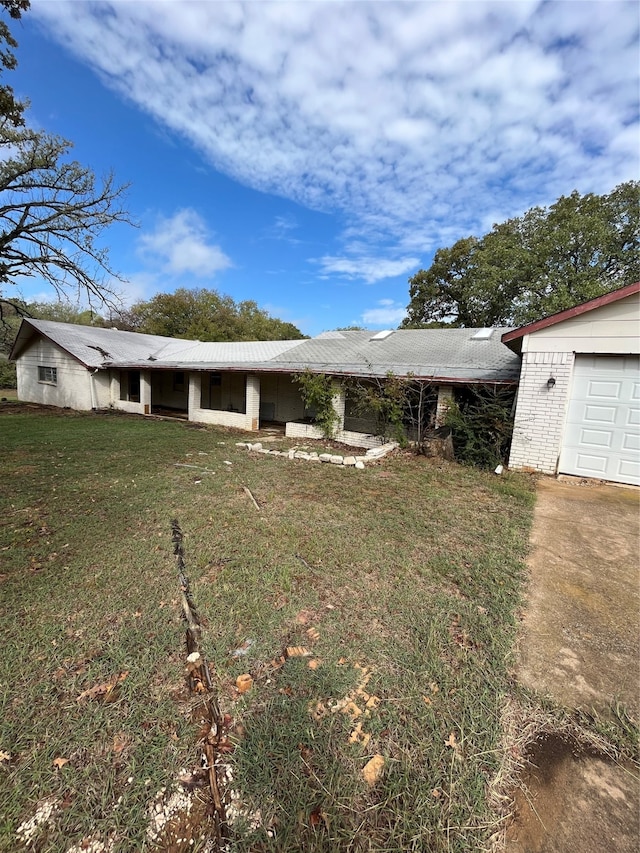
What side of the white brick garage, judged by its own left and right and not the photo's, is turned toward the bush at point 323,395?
right

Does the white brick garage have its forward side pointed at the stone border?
no

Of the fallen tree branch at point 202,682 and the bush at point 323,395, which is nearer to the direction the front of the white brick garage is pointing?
the fallen tree branch

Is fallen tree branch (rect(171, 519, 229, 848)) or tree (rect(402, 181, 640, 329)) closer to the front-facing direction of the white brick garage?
the fallen tree branch

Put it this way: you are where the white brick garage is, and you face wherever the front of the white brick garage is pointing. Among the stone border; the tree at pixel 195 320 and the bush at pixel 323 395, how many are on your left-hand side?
0

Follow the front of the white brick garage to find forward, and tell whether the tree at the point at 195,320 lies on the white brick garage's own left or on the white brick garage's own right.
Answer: on the white brick garage's own right

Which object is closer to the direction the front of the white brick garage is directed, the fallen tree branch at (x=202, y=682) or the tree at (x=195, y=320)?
the fallen tree branch

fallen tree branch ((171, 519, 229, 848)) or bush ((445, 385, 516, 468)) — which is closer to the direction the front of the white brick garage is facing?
the fallen tree branch

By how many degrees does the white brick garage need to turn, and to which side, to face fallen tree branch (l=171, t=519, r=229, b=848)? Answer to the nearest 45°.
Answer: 0° — it already faces it

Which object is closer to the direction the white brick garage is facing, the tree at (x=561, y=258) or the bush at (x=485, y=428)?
the bush

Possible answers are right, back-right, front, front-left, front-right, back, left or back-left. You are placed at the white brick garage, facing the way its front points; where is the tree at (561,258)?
back

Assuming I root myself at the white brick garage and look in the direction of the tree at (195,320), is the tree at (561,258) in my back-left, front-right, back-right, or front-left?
front-right

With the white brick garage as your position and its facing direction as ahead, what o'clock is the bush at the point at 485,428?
The bush is roughly at 3 o'clock from the white brick garage.

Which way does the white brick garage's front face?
toward the camera
